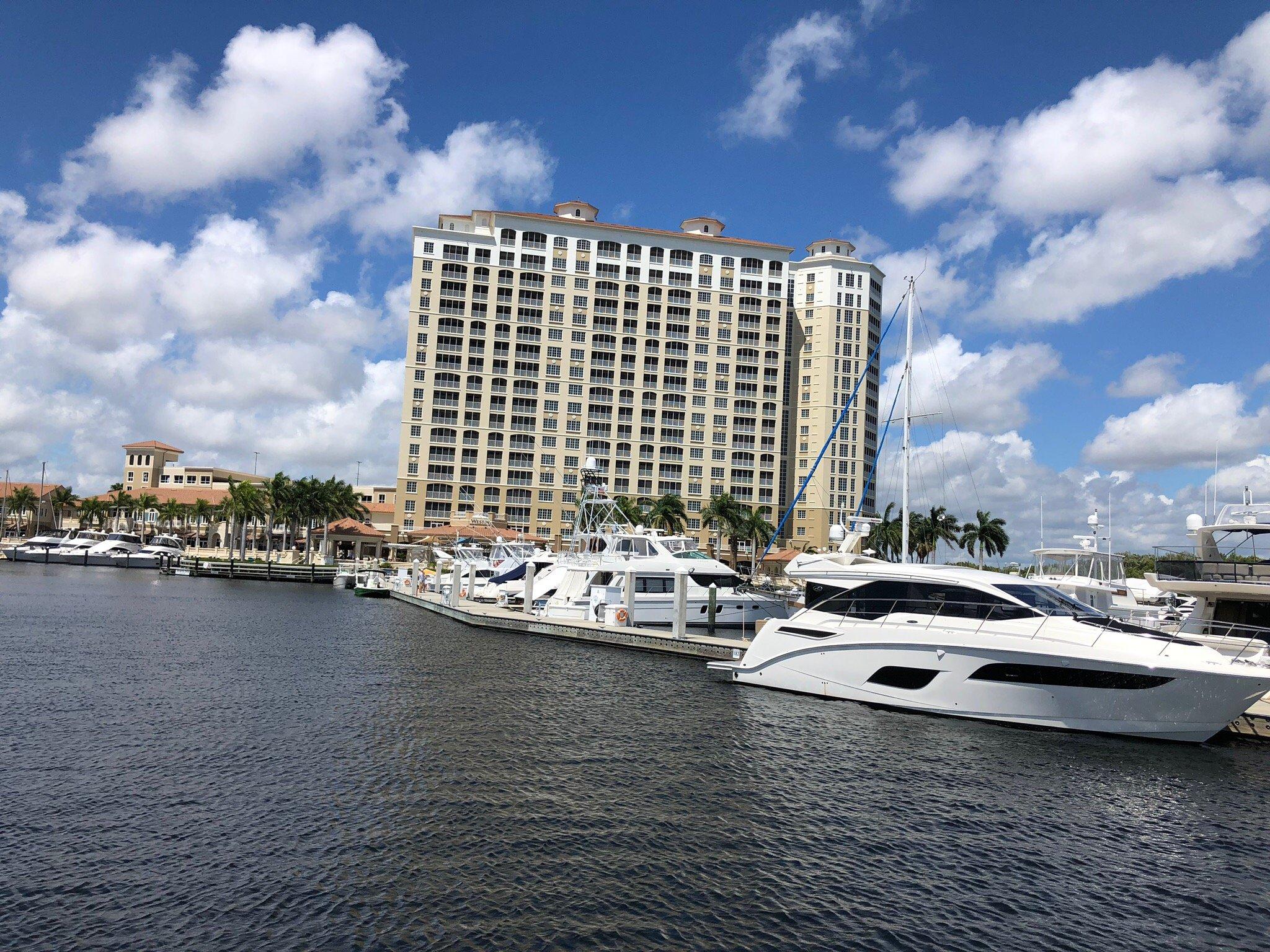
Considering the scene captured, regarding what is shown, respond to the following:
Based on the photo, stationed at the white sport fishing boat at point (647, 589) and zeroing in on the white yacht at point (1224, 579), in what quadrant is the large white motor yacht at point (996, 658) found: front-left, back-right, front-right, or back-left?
front-right

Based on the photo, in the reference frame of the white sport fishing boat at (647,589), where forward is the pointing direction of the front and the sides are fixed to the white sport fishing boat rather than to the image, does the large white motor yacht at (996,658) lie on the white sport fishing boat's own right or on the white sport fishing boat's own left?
on the white sport fishing boat's own right

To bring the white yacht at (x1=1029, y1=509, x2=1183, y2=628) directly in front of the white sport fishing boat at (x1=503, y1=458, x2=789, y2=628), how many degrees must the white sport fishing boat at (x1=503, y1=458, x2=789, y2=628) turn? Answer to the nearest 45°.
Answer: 0° — it already faces it

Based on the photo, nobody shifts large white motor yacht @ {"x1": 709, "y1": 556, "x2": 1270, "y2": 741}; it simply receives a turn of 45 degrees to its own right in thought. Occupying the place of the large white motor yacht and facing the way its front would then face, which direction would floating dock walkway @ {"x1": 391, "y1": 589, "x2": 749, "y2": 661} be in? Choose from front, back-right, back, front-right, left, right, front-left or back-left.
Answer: back-right

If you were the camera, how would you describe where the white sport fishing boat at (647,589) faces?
facing to the right of the viewer

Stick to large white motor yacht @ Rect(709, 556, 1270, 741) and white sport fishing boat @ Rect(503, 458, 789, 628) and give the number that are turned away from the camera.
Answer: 0

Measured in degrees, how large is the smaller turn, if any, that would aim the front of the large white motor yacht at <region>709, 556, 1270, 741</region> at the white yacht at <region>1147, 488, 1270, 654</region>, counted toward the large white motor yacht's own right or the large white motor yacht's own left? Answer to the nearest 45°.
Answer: approximately 90° to the large white motor yacht's own left

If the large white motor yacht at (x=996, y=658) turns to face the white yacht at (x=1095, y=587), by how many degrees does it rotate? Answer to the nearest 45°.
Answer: approximately 135° to its left

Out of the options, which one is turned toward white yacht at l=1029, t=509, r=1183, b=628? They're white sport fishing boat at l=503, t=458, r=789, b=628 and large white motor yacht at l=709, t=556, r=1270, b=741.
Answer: the white sport fishing boat

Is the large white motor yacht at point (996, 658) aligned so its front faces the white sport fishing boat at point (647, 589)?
no

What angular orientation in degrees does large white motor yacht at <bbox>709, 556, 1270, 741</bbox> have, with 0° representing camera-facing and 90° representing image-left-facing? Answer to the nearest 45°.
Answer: approximately 315°

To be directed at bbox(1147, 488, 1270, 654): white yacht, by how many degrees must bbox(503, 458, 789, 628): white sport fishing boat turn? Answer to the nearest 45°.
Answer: approximately 45° to its right

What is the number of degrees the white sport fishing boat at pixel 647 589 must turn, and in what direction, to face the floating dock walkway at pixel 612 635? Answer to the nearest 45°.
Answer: approximately 90° to its right
